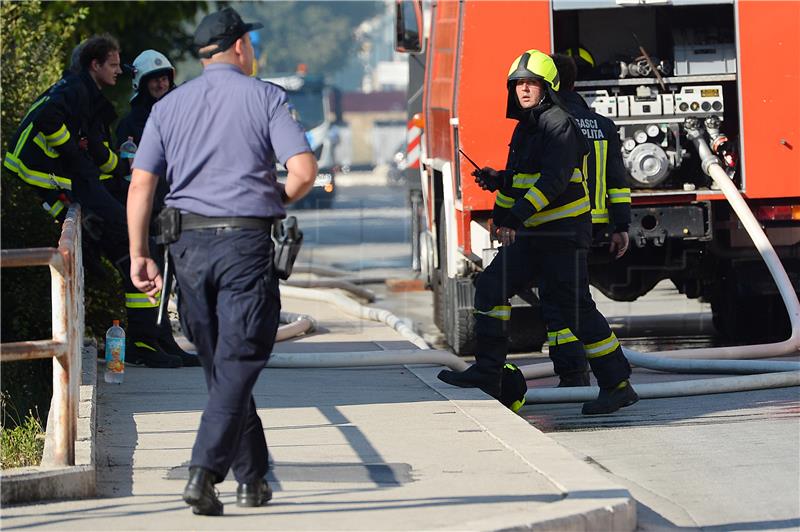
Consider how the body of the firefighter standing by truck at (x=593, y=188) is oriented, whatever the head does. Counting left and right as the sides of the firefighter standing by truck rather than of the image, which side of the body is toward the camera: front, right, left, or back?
back

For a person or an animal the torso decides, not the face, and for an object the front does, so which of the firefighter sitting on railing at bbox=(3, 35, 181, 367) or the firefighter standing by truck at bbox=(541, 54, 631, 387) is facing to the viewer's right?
the firefighter sitting on railing

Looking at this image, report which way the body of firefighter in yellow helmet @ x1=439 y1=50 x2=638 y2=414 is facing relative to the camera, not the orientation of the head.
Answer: to the viewer's left

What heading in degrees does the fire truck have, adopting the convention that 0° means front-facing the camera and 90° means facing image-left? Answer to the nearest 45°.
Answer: approximately 180°

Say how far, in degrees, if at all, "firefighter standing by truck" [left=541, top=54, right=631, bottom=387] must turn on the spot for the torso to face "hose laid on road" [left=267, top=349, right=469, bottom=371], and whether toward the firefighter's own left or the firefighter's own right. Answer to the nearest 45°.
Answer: approximately 90° to the firefighter's own left

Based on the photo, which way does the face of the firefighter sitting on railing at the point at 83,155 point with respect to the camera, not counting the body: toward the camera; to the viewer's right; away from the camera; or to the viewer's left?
to the viewer's right

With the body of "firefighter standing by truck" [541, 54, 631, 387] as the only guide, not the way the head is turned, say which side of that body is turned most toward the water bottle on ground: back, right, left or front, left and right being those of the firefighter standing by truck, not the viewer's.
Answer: left

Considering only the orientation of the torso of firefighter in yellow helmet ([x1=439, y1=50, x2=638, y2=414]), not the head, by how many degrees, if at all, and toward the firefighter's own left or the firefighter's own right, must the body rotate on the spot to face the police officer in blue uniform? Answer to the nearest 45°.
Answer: approximately 45° to the firefighter's own left

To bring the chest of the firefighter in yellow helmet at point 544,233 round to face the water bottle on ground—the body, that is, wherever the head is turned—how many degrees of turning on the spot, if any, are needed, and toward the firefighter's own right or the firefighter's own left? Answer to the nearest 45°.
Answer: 0° — they already face it

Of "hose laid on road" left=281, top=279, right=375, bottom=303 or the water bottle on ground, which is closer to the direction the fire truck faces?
the hose laid on road

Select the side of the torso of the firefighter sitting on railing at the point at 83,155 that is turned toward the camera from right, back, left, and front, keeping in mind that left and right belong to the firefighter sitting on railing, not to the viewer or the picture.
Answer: right

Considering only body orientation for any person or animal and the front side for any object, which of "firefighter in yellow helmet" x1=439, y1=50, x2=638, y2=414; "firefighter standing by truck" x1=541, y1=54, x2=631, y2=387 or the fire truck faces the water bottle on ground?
the firefighter in yellow helmet
